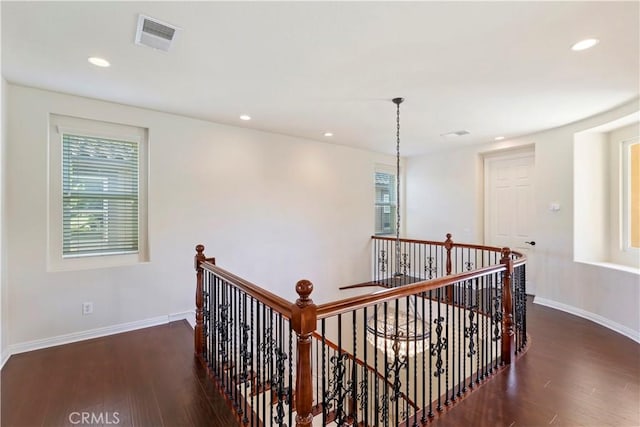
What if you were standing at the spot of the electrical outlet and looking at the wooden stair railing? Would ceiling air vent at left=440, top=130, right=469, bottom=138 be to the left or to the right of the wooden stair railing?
left

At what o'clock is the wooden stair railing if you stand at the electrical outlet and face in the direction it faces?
The wooden stair railing is roughly at 11 o'clock from the electrical outlet.

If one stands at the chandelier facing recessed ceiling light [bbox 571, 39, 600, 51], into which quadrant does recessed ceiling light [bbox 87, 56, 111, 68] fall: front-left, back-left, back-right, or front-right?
back-right

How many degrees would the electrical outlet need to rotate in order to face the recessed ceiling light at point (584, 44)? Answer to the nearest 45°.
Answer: approximately 45° to its left

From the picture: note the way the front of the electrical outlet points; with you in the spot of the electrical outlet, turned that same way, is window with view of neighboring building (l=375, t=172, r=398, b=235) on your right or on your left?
on your left
